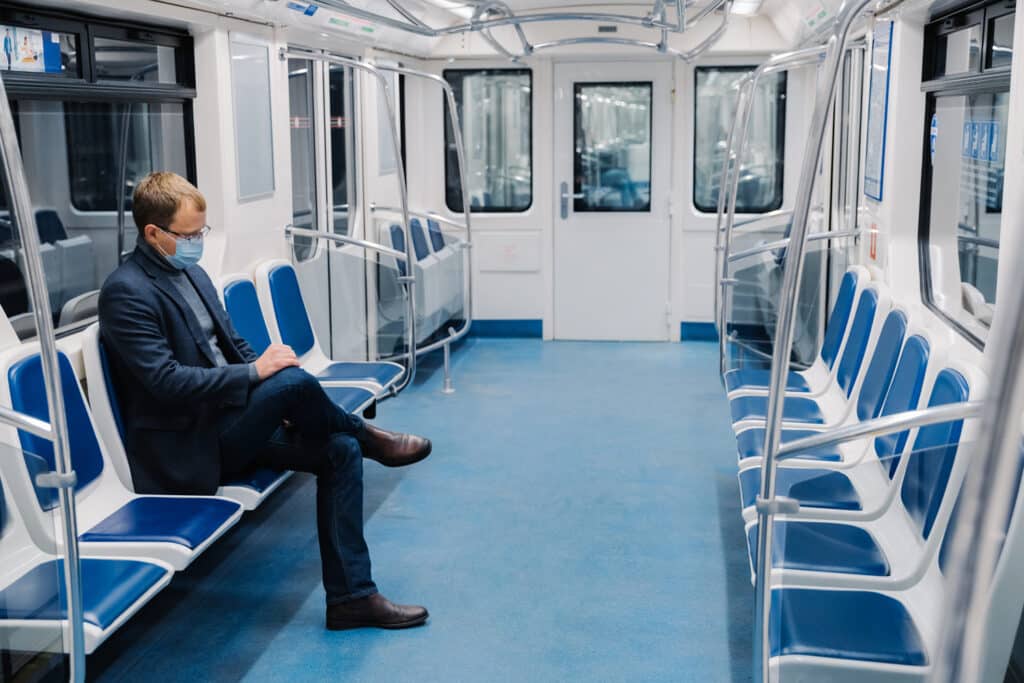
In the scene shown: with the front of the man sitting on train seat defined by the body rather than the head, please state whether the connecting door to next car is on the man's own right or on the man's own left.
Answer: on the man's own left

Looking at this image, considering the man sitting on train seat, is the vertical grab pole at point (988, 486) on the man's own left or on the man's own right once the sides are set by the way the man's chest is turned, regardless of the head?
on the man's own right

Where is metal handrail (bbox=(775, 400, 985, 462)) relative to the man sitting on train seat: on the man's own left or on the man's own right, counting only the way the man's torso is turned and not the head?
on the man's own right

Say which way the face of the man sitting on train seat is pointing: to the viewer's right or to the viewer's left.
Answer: to the viewer's right

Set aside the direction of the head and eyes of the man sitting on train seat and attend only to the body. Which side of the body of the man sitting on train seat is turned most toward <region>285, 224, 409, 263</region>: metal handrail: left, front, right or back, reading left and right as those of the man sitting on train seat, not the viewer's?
left

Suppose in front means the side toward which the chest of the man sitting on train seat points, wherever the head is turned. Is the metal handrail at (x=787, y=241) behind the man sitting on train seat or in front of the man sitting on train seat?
in front

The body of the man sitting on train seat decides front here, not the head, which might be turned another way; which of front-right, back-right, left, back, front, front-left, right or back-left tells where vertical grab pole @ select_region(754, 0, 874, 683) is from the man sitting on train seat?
front-right

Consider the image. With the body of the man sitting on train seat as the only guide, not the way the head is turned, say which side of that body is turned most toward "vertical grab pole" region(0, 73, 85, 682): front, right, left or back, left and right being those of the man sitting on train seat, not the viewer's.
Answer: right

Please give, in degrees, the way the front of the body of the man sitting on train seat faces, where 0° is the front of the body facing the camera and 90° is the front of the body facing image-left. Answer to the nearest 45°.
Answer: approximately 270°

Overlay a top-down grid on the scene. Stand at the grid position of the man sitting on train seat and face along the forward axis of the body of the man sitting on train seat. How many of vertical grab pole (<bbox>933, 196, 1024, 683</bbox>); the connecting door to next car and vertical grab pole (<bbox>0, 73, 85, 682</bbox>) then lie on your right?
2
